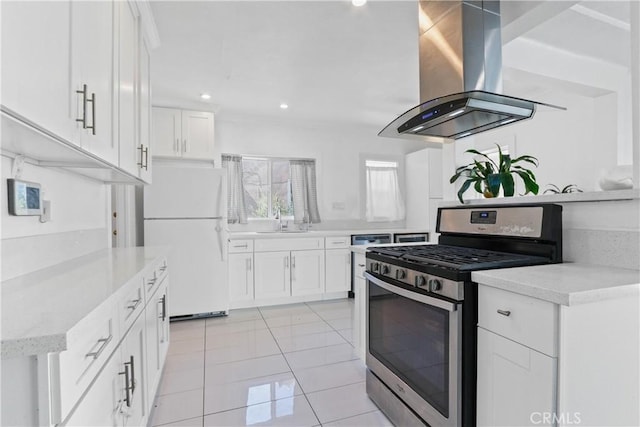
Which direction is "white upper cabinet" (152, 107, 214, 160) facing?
toward the camera

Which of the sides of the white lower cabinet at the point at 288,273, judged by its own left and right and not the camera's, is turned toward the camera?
front

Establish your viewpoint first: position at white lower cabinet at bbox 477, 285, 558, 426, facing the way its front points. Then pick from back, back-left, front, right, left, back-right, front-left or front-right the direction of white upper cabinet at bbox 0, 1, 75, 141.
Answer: front

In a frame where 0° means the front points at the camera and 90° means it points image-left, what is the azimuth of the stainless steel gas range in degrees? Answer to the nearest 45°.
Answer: approximately 45°

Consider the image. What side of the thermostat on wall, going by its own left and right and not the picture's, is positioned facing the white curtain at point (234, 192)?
left

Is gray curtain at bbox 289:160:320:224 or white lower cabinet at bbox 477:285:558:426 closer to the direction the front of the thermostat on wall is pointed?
the white lower cabinet

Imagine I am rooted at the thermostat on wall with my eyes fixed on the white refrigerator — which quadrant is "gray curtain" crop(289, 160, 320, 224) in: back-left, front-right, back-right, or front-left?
front-right

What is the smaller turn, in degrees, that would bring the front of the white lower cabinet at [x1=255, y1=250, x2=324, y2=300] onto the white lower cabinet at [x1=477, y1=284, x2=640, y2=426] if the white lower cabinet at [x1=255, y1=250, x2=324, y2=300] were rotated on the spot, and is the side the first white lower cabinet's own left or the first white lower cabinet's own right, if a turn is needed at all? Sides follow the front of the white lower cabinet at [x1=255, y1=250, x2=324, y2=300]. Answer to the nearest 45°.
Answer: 0° — it already faces it

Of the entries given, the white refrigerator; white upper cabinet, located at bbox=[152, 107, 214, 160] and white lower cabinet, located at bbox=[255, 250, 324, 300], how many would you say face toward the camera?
3

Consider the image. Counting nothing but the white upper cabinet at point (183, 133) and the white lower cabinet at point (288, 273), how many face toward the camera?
2

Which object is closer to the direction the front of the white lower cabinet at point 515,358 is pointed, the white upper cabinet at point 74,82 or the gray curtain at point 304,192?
the white upper cabinet

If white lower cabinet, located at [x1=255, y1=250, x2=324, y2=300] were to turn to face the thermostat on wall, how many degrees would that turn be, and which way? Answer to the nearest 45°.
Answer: approximately 45° to its right
